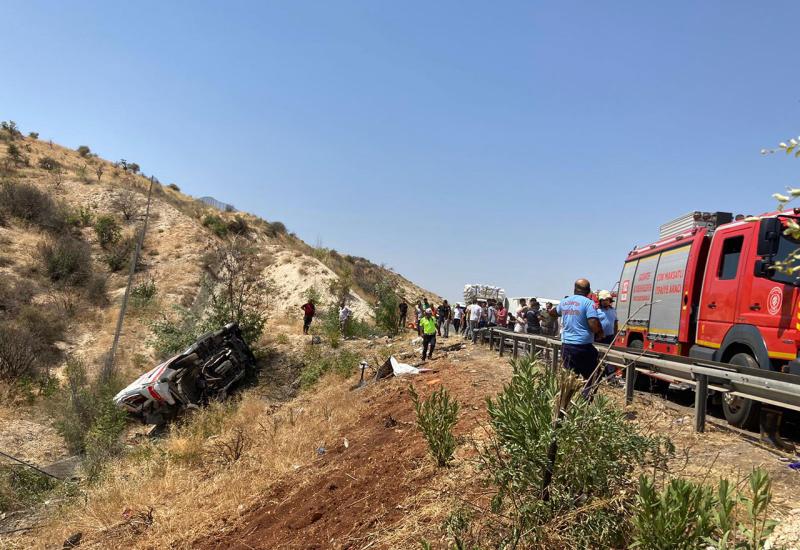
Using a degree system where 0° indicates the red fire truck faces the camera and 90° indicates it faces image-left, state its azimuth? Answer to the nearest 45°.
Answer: approximately 315°

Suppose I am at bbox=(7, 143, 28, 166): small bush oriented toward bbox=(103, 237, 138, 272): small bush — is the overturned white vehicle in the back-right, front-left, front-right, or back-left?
front-right

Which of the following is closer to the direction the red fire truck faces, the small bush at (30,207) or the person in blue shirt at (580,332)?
the person in blue shirt

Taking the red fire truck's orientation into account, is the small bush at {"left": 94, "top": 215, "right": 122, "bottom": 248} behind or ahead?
behind

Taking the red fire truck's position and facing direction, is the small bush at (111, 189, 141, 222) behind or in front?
behind

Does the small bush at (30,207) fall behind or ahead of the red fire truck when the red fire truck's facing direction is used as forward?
behind

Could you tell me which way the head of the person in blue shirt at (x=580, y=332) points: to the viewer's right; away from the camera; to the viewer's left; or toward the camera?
away from the camera

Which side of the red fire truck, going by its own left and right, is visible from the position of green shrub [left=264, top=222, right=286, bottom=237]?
back

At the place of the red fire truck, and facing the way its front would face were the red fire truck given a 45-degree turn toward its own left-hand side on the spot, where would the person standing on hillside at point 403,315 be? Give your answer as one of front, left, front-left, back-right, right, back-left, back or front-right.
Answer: back-left

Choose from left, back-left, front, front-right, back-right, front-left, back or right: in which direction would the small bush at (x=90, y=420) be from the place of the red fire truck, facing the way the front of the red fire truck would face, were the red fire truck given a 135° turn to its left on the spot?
left

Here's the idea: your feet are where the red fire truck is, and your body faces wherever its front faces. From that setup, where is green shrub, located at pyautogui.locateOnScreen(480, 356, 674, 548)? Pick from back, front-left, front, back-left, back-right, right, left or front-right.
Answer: front-right

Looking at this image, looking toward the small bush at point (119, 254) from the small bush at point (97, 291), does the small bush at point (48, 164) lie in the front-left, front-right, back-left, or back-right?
front-left

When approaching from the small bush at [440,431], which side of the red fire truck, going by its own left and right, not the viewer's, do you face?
right

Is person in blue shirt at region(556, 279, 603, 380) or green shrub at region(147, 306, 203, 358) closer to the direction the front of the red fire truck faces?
the person in blue shirt

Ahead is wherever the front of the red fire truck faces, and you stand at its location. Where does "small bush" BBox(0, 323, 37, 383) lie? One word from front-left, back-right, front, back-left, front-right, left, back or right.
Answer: back-right
